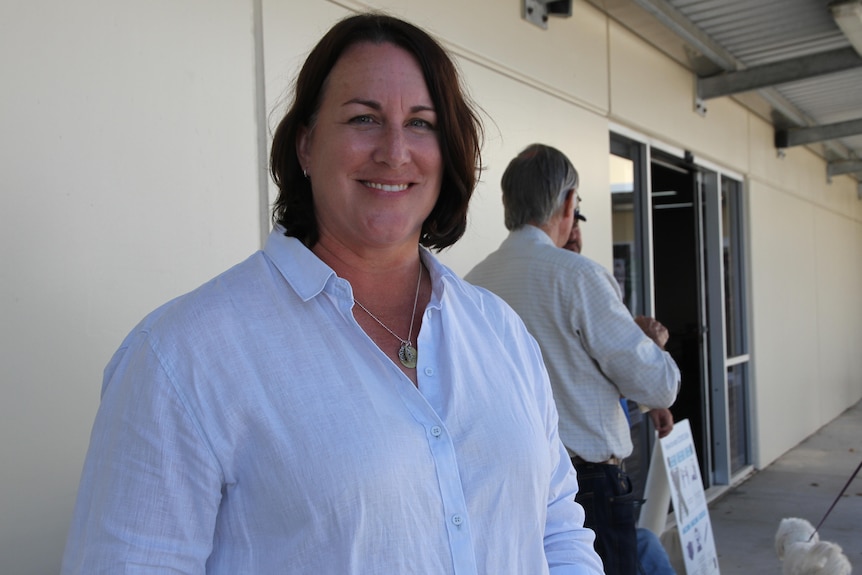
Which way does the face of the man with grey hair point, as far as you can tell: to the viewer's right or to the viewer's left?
to the viewer's right

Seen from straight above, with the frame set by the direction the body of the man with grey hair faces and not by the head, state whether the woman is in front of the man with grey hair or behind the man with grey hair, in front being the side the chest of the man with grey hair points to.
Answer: behind

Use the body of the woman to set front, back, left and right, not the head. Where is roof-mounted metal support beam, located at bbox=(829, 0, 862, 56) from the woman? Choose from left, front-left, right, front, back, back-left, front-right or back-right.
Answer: left

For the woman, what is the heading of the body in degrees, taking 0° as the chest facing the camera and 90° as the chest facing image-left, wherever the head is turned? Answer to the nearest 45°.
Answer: approximately 315°

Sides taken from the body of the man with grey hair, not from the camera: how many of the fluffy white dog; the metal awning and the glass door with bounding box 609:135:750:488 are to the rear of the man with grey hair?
0

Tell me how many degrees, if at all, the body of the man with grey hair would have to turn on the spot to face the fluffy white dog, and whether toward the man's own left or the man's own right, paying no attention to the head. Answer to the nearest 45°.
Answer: approximately 45° to the man's own right

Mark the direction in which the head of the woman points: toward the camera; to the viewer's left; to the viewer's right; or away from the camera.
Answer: toward the camera

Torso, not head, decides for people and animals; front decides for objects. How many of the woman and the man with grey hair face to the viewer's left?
0
